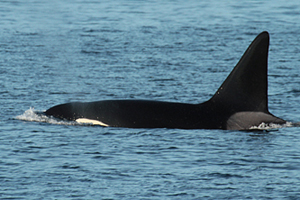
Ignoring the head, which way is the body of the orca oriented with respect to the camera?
to the viewer's left
